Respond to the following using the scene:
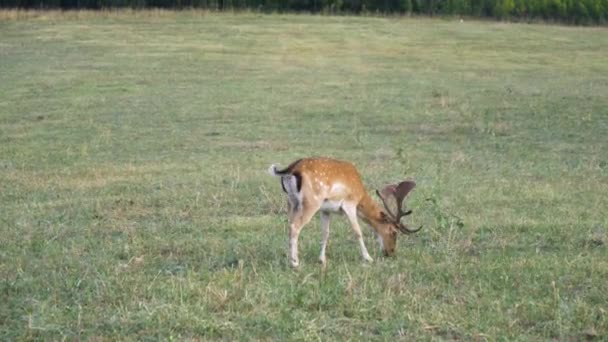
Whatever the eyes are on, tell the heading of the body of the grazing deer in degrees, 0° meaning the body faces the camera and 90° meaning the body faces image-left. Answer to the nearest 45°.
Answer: approximately 225°
